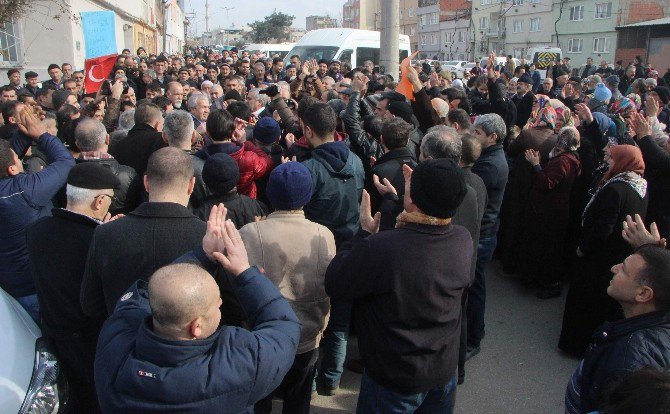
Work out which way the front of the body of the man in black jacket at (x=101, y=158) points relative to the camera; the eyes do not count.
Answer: away from the camera

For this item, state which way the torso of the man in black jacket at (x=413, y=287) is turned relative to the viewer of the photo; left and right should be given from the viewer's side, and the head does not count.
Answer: facing away from the viewer and to the left of the viewer

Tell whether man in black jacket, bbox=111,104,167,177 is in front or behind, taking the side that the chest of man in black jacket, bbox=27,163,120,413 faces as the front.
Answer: in front

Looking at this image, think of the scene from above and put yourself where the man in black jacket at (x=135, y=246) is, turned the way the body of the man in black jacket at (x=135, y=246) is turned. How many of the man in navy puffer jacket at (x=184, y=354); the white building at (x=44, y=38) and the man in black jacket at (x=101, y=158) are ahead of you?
2

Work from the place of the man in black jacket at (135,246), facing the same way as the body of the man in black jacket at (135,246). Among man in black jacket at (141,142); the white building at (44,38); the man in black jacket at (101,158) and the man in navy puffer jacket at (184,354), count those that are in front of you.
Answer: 3

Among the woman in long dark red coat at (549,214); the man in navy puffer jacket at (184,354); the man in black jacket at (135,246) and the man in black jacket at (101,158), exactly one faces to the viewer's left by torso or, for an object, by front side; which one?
the woman in long dark red coat

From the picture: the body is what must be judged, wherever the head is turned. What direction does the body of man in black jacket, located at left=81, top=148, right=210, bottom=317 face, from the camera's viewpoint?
away from the camera

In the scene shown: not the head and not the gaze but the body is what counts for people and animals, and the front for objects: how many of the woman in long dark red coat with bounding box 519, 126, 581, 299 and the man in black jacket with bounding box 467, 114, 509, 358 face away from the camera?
0

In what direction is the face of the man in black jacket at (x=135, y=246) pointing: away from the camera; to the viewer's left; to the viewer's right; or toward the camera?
away from the camera

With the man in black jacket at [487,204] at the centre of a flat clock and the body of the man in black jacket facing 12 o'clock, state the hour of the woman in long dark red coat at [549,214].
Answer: The woman in long dark red coat is roughly at 4 o'clock from the man in black jacket.
